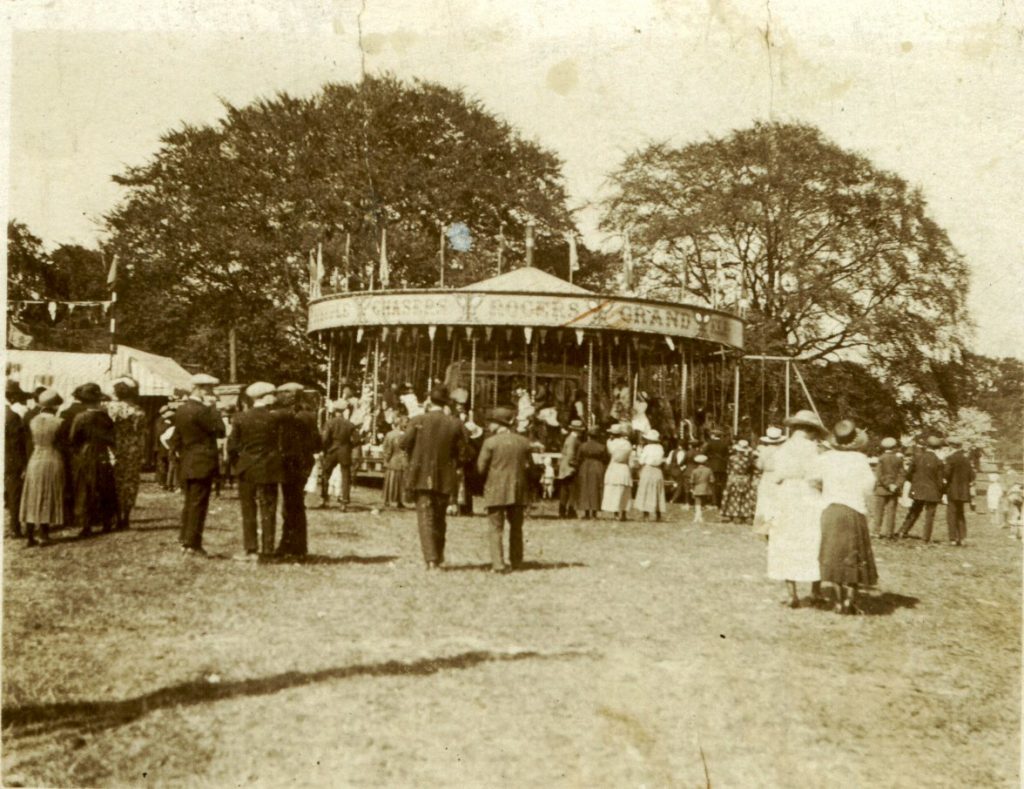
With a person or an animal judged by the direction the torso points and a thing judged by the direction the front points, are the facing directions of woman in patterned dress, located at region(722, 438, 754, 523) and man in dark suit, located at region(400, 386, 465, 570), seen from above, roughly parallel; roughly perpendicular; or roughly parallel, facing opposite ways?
roughly parallel

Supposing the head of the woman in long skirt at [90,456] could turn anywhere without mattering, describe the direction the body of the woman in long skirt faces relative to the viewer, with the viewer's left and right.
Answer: facing away from the viewer

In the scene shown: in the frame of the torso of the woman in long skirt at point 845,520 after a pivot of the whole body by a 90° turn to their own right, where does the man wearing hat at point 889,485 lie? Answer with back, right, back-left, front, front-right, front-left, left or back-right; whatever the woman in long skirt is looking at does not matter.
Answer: left

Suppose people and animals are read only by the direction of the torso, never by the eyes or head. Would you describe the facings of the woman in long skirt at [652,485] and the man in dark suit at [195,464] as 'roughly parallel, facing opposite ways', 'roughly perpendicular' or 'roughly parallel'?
roughly parallel

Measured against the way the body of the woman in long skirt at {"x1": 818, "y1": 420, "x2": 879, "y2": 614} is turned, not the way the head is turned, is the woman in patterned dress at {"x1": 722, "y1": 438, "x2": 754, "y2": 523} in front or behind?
in front

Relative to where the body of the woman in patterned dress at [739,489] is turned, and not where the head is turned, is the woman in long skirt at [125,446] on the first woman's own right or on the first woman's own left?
on the first woman's own left

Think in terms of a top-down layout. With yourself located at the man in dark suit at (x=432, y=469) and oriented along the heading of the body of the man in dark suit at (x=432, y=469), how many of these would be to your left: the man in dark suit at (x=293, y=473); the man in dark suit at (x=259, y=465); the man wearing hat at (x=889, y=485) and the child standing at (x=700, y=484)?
2

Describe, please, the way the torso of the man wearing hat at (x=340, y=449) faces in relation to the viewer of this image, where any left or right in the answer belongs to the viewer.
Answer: facing away from the viewer

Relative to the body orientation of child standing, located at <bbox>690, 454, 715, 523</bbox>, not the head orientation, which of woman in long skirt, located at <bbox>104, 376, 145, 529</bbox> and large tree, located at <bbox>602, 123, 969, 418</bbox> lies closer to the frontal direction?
the large tree

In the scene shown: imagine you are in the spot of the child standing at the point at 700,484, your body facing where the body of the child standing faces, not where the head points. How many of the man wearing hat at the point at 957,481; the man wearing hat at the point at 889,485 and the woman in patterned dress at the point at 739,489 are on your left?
0

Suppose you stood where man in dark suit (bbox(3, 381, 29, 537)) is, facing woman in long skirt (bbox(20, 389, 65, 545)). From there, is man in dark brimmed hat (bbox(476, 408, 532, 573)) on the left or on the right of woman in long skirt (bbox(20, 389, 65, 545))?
left

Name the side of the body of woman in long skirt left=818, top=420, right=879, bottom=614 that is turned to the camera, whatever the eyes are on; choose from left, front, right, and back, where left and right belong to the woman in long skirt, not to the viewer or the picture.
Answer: back

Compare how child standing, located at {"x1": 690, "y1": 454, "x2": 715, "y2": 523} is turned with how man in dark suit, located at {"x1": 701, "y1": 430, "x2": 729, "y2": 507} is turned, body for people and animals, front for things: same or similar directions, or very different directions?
same or similar directions

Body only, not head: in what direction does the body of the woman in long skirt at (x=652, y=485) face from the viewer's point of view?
away from the camera

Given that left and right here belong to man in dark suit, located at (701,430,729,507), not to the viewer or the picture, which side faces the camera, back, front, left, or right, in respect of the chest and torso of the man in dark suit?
back

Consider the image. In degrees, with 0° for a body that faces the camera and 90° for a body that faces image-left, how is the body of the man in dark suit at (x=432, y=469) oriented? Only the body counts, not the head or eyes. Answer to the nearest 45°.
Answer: approximately 180°

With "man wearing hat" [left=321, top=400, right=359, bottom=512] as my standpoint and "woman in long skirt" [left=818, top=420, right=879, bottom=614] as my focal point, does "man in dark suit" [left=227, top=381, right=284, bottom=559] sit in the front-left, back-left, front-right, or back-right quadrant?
front-right

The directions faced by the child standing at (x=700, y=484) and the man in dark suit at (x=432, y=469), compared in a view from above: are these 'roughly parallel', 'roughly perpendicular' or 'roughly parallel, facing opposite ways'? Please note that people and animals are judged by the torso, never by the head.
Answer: roughly parallel

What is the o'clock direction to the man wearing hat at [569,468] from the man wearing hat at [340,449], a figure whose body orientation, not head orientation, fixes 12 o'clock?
the man wearing hat at [569,468] is roughly at 3 o'clock from the man wearing hat at [340,449].
